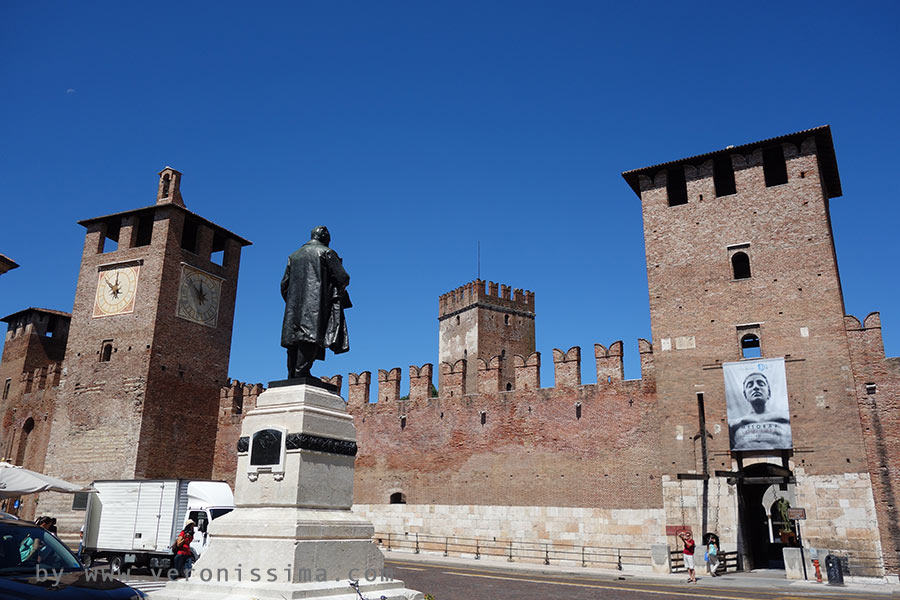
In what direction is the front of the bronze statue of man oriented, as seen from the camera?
facing away from the viewer and to the right of the viewer

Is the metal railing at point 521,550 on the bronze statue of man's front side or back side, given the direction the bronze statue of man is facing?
on the front side

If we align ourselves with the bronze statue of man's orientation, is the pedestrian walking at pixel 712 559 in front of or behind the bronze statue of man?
in front

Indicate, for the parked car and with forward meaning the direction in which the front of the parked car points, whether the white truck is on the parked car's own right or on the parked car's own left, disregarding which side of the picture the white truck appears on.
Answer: on the parked car's own left

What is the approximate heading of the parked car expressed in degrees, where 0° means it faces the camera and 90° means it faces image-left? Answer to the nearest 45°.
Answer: approximately 270°
